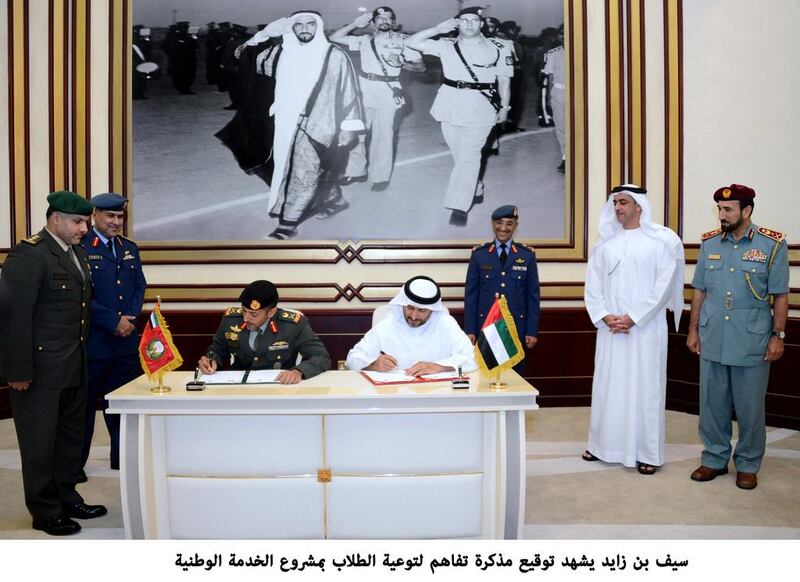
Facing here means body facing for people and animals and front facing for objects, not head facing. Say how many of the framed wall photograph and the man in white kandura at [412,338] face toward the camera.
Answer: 2

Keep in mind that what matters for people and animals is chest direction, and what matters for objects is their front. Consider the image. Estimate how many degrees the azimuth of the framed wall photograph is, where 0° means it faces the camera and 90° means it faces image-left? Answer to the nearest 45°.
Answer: approximately 0°

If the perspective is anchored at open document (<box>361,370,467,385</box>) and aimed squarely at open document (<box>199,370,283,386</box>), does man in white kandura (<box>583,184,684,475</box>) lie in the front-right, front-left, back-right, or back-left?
back-right

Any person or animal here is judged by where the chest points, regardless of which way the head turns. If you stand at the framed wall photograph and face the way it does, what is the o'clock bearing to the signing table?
The signing table is roughly at 12 o'clock from the framed wall photograph.
